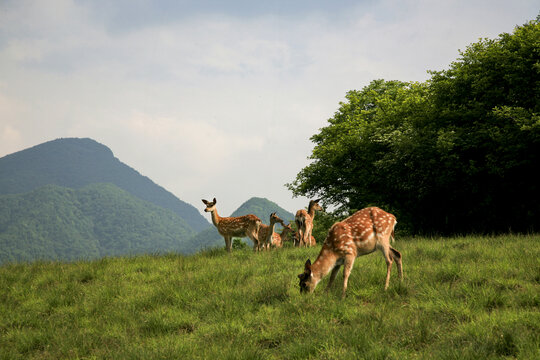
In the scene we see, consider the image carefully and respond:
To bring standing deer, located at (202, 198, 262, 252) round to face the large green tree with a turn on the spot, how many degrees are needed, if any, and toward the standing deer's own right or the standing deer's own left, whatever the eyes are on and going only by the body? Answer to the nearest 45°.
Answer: approximately 135° to the standing deer's own right

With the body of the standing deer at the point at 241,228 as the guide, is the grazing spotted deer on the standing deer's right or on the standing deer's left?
on the standing deer's left

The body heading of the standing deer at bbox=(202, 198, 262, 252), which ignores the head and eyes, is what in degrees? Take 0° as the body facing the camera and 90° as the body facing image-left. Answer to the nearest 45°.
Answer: approximately 90°

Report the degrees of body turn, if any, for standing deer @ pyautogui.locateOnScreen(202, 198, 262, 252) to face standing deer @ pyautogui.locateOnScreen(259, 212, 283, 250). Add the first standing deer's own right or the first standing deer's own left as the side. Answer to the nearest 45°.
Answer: approximately 135° to the first standing deer's own right

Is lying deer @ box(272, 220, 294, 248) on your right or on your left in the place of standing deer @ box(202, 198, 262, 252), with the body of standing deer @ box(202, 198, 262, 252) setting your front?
on your right
